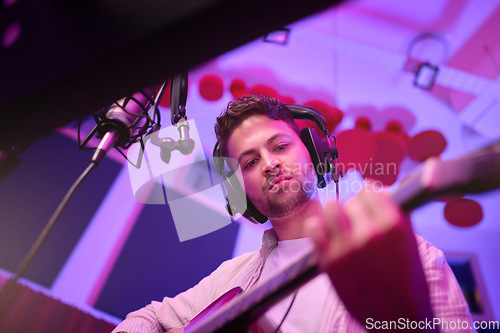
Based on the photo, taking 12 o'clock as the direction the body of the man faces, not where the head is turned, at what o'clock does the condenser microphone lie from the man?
The condenser microphone is roughly at 2 o'clock from the man.

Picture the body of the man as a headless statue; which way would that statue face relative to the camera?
toward the camera

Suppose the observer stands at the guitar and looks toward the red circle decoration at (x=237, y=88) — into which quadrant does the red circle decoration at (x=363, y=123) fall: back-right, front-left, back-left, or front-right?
front-right

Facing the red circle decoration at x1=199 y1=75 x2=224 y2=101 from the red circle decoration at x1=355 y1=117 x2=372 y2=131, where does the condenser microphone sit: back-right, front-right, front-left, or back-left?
front-left
